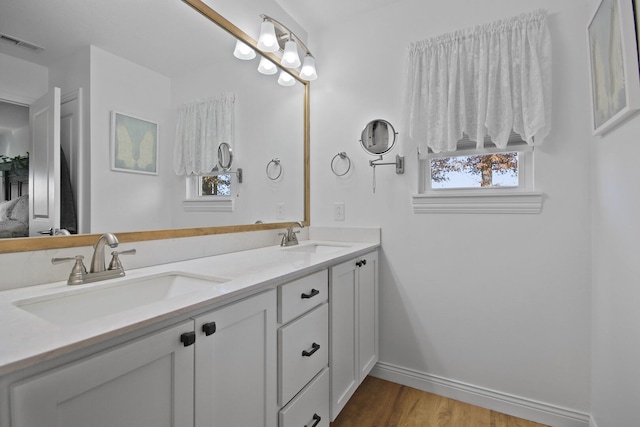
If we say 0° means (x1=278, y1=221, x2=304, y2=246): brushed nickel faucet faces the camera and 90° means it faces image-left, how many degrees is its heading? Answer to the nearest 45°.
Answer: approximately 315°

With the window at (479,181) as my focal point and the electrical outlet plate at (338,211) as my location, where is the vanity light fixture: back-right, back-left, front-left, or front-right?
back-right

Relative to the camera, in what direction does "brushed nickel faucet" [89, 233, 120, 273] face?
facing the viewer and to the right of the viewer

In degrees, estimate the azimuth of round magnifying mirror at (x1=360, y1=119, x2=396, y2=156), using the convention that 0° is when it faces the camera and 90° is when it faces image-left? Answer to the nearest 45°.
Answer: approximately 0°

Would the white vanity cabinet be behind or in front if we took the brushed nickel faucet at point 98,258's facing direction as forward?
in front

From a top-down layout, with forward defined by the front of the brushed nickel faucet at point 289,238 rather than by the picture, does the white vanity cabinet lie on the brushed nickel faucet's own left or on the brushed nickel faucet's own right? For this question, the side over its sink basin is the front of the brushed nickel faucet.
on the brushed nickel faucet's own right

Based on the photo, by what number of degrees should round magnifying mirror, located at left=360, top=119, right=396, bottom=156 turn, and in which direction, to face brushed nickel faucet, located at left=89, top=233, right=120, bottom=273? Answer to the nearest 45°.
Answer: approximately 45° to its right
